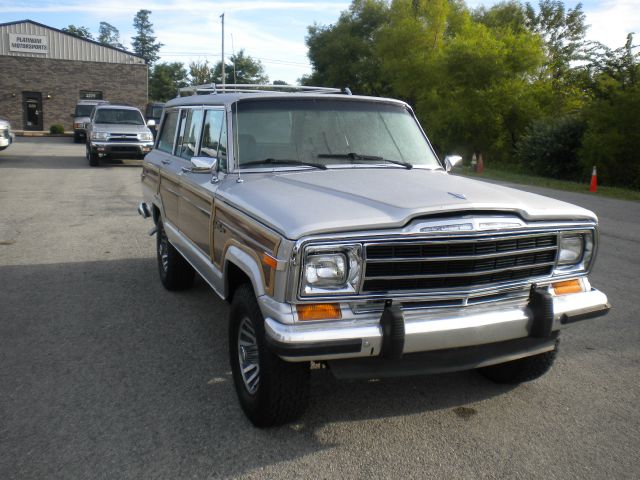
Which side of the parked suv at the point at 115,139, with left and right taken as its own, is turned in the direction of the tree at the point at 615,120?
left

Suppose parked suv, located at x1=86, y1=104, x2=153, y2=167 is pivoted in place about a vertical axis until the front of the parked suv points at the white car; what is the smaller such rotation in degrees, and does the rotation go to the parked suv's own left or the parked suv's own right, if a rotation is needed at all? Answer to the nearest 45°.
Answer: approximately 90° to the parked suv's own right

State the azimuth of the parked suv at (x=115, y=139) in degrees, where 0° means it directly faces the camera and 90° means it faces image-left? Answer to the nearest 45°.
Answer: approximately 0°

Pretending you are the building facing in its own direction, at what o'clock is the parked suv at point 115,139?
The parked suv is roughly at 12 o'clock from the building.

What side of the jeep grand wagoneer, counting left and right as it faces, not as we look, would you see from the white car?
back

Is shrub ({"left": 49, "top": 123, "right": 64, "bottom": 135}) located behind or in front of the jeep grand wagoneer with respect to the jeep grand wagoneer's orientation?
behind

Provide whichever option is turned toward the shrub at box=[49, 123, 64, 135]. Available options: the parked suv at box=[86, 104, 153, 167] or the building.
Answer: the building

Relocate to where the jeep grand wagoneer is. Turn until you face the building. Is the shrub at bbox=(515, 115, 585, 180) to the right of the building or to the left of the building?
right

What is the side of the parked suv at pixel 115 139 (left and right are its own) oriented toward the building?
back

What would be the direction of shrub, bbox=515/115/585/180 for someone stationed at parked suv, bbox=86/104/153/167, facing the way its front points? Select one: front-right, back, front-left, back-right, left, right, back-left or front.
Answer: left

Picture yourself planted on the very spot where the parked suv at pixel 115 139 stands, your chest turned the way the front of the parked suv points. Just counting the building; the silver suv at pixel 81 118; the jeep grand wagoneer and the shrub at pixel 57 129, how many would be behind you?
3

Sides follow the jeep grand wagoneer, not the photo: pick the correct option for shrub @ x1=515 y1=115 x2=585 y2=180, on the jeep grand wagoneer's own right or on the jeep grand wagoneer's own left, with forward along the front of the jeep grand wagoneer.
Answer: on the jeep grand wagoneer's own left

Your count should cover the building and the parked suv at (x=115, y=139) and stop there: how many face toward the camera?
2
